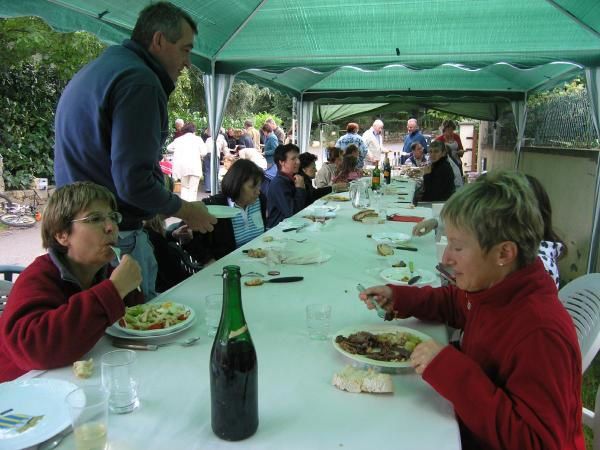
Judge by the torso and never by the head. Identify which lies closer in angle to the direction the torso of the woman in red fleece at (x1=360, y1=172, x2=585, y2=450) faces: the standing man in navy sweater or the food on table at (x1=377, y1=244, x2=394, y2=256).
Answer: the standing man in navy sweater

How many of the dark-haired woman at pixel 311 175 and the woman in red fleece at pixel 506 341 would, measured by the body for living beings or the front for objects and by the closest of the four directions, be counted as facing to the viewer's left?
1

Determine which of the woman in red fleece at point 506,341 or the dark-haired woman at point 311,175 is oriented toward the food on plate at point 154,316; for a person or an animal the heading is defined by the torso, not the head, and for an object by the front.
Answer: the woman in red fleece

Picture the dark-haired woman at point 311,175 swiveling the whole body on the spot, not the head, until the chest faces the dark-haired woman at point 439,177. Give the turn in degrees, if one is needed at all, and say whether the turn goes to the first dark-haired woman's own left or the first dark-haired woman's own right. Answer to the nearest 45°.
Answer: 0° — they already face them

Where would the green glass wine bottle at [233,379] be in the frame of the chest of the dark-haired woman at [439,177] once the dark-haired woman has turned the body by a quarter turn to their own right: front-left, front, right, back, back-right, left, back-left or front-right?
back-left

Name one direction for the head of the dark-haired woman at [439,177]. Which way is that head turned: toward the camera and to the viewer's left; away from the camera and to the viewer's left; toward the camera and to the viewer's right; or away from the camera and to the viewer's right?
toward the camera and to the viewer's left

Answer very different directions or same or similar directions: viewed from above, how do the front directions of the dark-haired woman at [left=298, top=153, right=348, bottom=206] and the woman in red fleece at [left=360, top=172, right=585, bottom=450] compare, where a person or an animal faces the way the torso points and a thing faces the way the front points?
very different directions

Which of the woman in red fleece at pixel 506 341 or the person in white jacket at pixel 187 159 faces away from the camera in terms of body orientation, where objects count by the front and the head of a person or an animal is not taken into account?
the person in white jacket

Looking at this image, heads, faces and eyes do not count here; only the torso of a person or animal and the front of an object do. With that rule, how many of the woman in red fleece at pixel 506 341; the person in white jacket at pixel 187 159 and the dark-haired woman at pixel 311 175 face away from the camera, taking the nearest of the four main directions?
1

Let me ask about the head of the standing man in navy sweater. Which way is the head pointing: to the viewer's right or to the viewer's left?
to the viewer's right

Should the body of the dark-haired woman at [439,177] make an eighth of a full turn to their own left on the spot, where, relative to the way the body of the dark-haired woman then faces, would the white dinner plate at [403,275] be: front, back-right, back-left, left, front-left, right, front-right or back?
front

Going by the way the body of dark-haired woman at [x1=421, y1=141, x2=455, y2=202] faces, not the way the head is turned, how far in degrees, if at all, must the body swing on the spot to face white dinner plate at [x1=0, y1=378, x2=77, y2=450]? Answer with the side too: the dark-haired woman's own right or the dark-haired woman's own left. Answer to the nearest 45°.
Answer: approximately 45° to the dark-haired woman's own left

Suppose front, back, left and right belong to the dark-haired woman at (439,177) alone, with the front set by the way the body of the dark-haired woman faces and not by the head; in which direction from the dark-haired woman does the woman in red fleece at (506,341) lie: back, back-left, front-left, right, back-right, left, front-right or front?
front-left

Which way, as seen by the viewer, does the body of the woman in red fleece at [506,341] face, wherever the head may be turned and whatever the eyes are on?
to the viewer's left

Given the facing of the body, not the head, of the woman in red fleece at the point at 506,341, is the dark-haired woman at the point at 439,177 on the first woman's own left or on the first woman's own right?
on the first woman's own right

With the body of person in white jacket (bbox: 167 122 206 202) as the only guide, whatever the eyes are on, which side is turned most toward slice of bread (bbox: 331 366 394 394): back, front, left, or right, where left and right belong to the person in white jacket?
back
